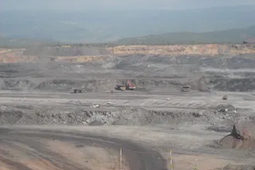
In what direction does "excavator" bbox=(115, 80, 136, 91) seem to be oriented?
to the viewer's left

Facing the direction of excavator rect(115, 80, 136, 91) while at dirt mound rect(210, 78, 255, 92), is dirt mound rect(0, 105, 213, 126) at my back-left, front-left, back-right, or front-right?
front-left

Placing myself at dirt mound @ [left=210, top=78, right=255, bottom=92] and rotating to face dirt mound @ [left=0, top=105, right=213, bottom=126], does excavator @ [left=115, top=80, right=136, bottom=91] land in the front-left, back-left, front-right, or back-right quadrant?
front-right

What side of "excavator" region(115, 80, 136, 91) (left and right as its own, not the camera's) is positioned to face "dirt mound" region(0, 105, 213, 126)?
left

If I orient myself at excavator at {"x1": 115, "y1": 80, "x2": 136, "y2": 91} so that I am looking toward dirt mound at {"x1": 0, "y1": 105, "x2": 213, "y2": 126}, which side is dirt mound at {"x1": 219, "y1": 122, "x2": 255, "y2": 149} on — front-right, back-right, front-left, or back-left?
front-left

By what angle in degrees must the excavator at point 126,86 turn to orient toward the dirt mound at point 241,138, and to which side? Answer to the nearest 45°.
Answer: approximately 90° to its left

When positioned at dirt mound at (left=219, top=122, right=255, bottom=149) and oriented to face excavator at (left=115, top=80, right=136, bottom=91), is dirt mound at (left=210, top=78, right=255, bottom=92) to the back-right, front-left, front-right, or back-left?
front-right

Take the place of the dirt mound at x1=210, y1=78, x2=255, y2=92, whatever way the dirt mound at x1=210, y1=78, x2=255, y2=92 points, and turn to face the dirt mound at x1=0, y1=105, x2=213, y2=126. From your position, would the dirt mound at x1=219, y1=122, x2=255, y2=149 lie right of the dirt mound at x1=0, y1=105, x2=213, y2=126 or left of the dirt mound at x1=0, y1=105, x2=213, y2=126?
left

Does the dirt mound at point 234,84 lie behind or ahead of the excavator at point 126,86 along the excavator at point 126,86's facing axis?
behind
